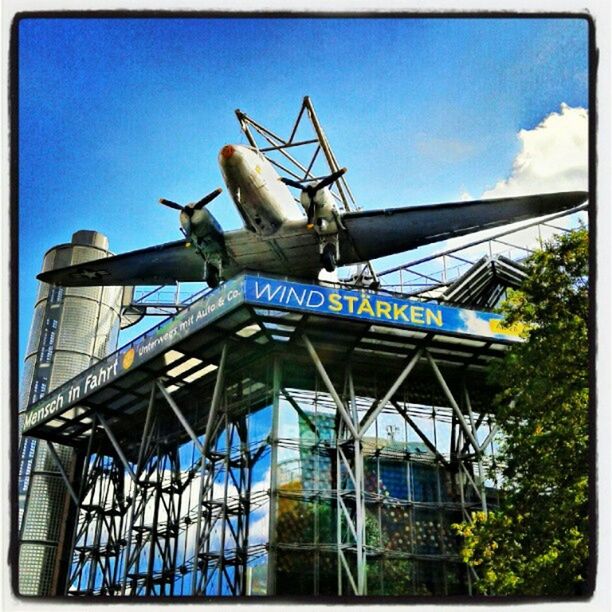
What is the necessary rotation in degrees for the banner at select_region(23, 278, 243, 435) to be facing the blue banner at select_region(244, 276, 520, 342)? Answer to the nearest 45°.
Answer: approximately 90° to its left

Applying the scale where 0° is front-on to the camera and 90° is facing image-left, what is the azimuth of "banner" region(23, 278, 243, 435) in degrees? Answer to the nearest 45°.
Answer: approximately 45°

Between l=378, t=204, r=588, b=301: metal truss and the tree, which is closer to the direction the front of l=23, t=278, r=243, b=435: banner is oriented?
the tree

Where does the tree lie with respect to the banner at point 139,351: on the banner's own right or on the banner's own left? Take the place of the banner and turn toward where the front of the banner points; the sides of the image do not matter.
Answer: on the banner's own left
